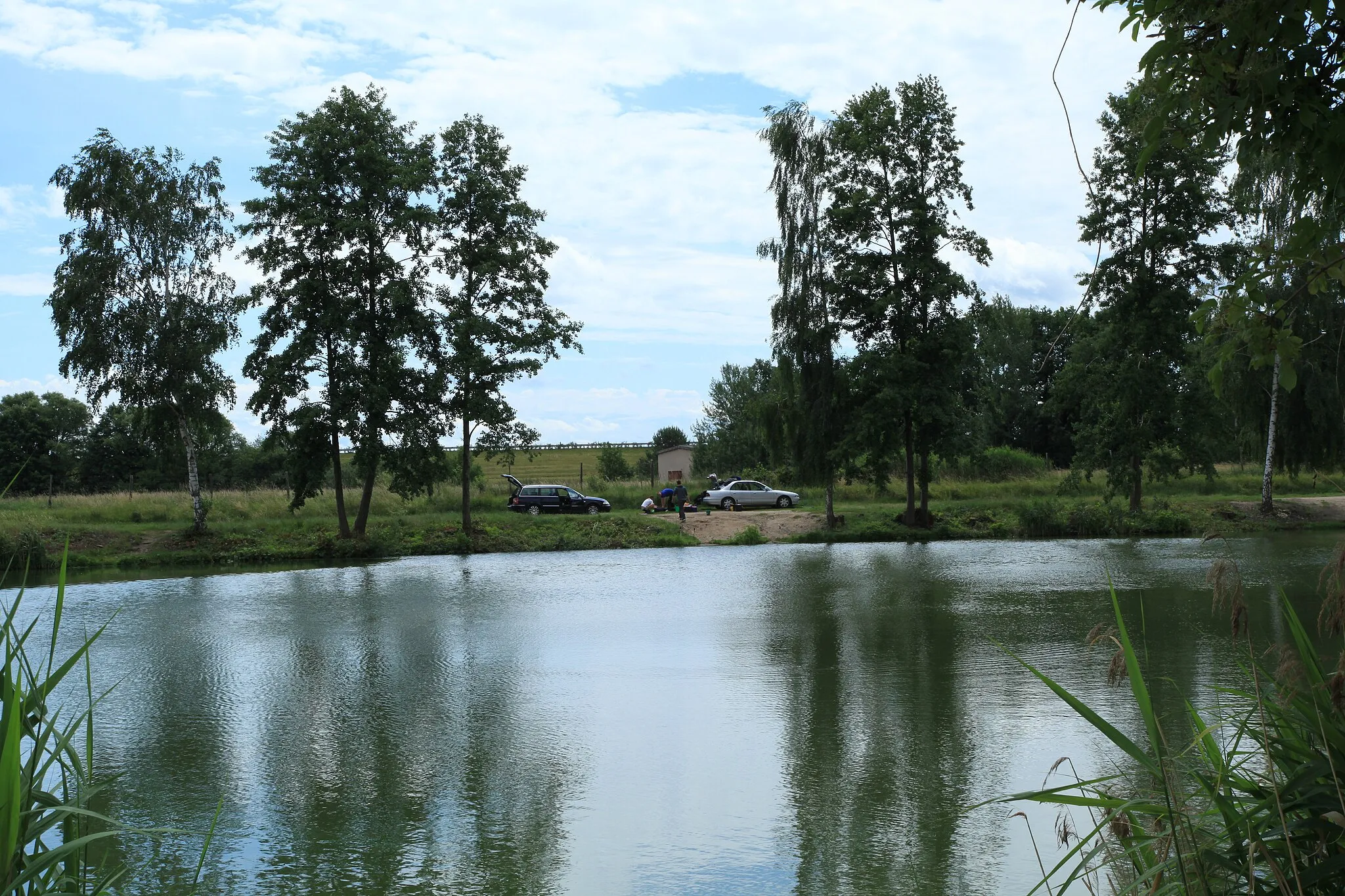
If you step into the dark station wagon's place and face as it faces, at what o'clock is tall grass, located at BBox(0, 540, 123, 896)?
The tall grass is roughly at 3 o'clock from the dark station wagon.

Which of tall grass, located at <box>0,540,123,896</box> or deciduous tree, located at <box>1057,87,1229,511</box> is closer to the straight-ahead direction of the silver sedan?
the deciduous tree

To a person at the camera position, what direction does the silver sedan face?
facing to the right of the viewer

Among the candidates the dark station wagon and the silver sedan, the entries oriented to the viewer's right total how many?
2

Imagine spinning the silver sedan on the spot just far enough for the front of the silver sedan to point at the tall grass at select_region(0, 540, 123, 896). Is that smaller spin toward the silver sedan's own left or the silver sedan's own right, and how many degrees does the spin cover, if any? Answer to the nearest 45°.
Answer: approximately 90° to the silver sedan's own right

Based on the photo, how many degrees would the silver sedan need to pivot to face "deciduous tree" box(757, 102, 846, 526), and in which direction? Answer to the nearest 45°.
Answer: approximately 90° to its right

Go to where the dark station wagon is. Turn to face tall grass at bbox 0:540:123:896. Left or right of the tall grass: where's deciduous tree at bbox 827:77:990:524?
left

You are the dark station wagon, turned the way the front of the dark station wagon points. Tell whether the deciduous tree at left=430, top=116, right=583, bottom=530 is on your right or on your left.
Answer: on your right

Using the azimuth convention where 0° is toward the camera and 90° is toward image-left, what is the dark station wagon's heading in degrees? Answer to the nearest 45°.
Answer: approximately 270°
